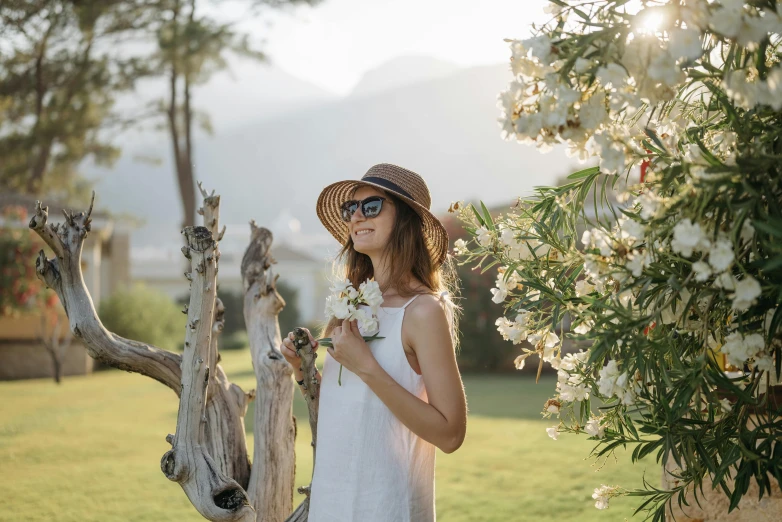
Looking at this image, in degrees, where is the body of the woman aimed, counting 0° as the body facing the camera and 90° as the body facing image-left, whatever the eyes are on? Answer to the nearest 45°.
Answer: approximately 45°

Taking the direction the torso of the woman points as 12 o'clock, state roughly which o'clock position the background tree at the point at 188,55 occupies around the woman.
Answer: The background tree is roughly at 4 o'clock from the woman.

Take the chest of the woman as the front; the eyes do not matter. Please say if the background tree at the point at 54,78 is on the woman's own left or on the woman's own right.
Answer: on the woman's own right

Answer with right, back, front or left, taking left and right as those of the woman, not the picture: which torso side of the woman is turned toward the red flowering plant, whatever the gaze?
right

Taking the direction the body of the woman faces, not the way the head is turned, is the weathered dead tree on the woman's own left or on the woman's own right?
on the woman's own right

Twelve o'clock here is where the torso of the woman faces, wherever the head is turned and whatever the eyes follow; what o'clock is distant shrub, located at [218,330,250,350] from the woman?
The distant shrub is roughly at 4 o'clock from the woman.

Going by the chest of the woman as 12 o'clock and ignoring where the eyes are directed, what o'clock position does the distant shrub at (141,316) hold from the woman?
The distant shrub is roughly at 4 o'clock from the woman.
